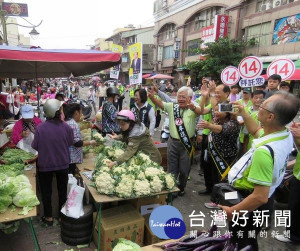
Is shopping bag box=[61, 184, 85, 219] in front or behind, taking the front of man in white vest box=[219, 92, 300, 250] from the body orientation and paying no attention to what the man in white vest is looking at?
in front

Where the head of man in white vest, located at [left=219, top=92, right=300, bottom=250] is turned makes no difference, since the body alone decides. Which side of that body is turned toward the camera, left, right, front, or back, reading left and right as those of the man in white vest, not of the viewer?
left

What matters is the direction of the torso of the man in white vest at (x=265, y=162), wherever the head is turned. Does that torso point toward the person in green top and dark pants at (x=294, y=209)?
no

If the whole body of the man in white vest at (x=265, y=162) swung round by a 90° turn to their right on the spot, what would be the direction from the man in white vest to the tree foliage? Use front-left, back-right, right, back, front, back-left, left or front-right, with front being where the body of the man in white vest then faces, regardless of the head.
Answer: front

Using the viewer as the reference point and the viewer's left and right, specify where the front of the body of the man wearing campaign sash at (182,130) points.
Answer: facing the viewer

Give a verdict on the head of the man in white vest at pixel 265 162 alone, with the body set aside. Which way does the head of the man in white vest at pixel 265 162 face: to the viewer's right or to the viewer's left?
to the viewer's left

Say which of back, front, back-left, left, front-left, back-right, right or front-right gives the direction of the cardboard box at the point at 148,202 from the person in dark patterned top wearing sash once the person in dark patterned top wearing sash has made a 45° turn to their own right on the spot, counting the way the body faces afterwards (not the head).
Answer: front-left

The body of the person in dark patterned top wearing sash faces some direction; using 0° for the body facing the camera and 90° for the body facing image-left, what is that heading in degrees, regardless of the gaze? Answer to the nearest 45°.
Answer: approximately 45°

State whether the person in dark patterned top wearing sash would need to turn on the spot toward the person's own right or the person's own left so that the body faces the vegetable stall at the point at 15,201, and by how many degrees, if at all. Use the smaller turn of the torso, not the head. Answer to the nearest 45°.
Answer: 0° — they already face it

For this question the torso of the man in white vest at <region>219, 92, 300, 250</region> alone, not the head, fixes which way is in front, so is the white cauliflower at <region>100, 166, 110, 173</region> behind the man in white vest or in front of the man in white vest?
in front

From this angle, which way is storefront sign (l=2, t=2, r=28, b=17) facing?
toward the camera

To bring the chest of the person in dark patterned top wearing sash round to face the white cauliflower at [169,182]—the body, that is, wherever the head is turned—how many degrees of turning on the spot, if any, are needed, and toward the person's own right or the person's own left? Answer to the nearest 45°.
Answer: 0° — they already face it
